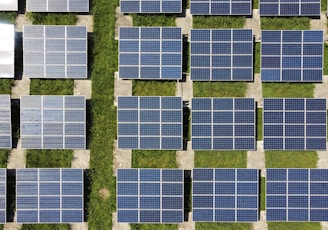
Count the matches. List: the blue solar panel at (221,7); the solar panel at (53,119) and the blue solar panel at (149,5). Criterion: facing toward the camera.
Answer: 3

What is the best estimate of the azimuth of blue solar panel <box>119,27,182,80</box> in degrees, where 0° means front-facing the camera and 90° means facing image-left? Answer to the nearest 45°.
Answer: approximately 0°
